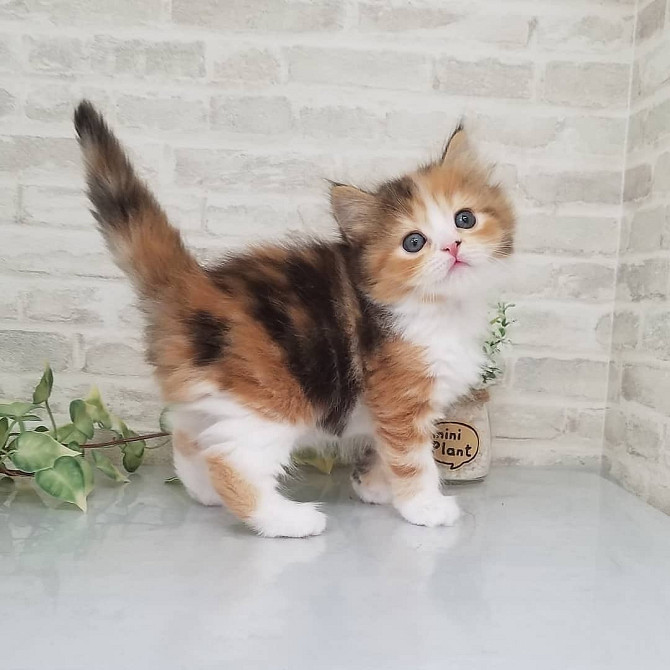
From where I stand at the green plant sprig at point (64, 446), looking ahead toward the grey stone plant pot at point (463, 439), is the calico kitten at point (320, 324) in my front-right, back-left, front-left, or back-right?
front-right

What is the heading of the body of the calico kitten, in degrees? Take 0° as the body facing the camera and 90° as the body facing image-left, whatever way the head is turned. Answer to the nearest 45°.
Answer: approximately 270°

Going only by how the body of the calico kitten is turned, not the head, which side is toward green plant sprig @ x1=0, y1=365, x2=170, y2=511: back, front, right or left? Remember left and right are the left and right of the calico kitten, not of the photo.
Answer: back
